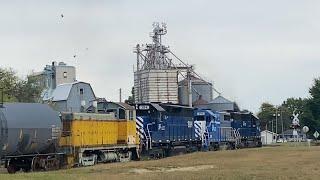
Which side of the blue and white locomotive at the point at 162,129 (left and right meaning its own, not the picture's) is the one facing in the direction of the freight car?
front

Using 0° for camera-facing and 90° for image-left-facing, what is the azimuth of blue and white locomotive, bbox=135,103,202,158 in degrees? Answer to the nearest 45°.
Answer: approximately 45°

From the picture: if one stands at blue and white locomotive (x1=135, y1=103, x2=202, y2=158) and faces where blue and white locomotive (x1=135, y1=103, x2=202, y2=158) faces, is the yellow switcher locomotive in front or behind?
in front
